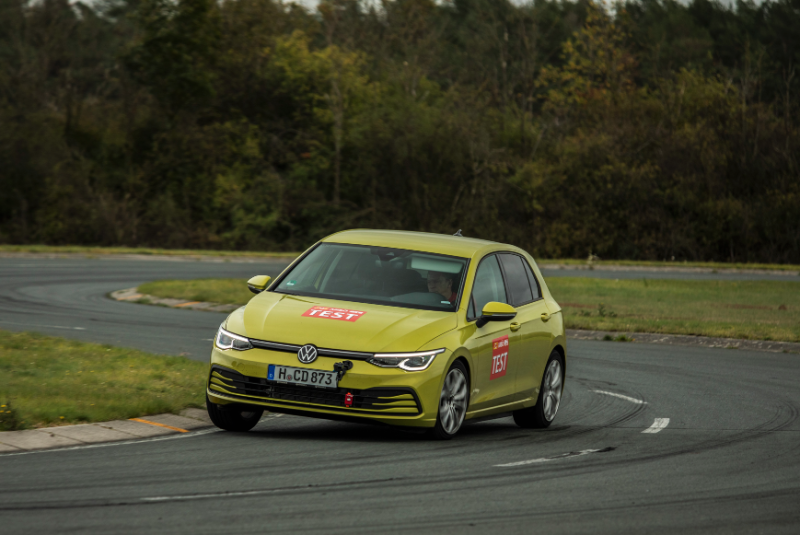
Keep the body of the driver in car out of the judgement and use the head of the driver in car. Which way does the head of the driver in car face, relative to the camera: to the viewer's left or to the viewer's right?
to the viewer's left

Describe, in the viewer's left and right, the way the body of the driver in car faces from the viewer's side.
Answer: facing the viewer and to the left of the viewer
